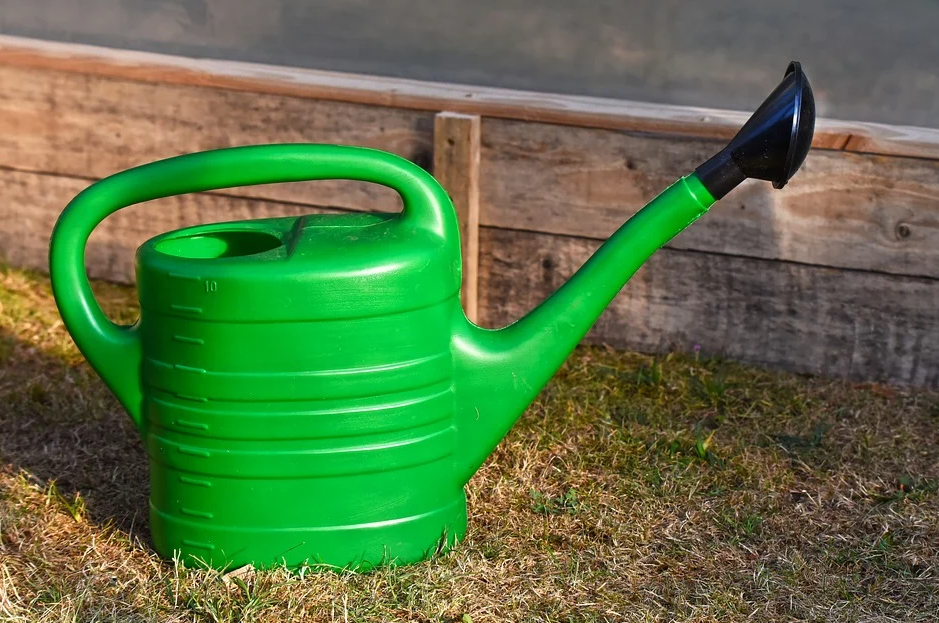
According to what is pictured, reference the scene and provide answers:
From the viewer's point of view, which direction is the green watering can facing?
to the viewer's right

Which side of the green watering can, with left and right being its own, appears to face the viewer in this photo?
right
